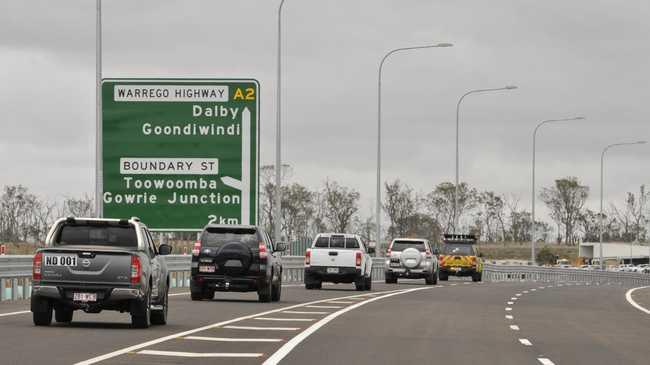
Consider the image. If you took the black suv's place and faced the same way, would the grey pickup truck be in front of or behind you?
behind

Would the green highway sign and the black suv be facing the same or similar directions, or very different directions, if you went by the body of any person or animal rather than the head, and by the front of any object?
very different directions

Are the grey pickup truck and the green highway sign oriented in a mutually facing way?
yes

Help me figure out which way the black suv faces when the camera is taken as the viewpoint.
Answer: facing away from the viewer

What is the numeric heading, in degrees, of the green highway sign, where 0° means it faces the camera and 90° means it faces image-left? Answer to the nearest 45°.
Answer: approximately 0°

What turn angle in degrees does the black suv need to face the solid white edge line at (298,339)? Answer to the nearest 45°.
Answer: approximately 180°

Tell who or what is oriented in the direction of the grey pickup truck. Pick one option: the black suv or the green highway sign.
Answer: the green highway sign

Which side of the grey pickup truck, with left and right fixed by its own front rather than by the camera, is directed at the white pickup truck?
front

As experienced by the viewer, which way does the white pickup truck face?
facing away from the viewer

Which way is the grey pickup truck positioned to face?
away from the camera

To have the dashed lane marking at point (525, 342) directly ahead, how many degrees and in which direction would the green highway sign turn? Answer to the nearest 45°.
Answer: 0° — it already faces it

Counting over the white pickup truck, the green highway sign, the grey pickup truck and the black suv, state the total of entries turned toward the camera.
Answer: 1

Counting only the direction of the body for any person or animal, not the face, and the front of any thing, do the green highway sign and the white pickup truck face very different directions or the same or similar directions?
very different directions

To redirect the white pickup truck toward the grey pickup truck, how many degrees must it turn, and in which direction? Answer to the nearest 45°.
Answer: approximately 180°

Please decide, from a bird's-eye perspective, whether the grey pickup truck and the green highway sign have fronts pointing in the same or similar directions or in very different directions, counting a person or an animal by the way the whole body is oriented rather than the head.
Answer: very different directions

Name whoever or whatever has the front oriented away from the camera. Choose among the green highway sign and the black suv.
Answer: the black suv
